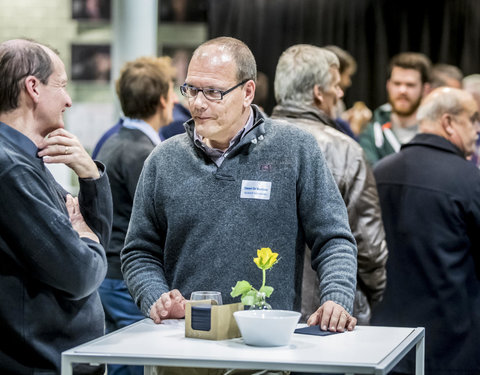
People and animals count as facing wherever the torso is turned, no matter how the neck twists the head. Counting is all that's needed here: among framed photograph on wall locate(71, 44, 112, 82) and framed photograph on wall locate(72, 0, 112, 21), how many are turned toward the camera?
2

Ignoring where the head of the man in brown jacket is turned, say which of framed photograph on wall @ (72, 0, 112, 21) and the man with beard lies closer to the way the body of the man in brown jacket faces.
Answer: the man with beard

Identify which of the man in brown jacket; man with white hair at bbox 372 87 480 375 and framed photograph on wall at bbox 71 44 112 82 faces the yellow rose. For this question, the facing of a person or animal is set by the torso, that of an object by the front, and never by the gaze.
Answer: the framed photograph on wall

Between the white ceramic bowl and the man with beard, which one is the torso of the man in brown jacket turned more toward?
the man with beard

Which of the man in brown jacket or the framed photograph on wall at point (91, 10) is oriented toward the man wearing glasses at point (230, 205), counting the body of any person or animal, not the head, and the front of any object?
the framed photograph on wall
